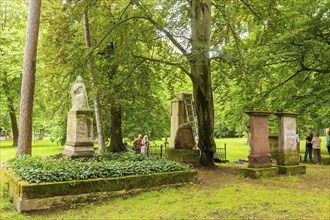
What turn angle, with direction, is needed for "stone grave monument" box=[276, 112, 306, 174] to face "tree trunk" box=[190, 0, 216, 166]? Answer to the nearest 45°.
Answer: approximately 90° to its right

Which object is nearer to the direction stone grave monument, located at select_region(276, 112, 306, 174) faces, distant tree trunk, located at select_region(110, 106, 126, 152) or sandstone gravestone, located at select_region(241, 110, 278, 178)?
the sandstone gravestone

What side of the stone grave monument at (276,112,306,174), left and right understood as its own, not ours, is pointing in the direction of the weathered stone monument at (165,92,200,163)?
right

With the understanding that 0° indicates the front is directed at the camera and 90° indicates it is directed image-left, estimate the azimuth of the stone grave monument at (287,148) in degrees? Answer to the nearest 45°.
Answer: approximately 0°

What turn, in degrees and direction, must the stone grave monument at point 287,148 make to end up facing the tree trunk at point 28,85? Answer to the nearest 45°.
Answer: approximately 45° to its right

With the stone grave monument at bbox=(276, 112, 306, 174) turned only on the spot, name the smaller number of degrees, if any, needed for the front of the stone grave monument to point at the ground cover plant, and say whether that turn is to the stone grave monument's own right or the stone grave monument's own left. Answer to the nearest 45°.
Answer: approximately 45° to the stone grave monument's own right
